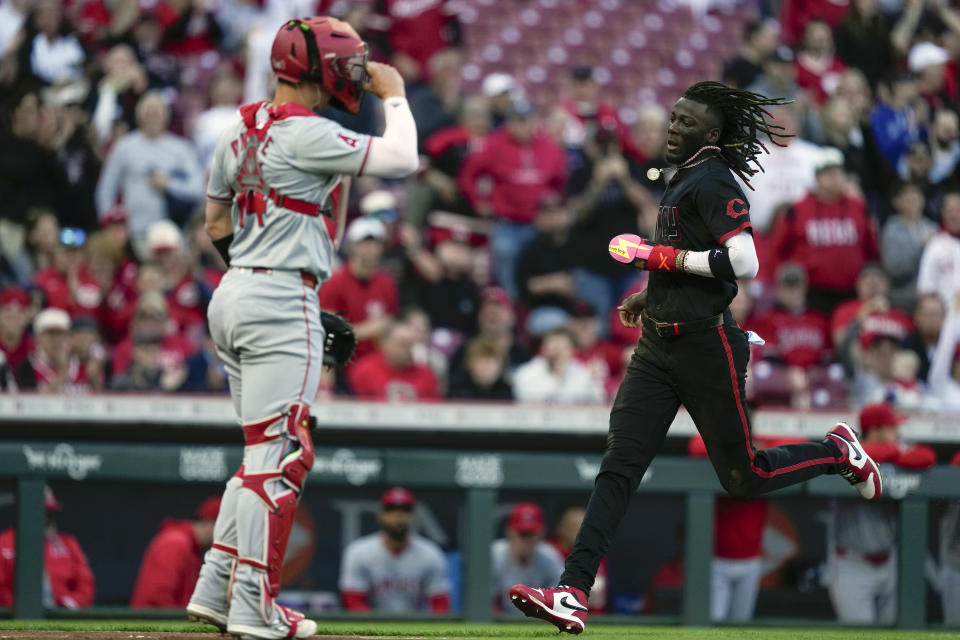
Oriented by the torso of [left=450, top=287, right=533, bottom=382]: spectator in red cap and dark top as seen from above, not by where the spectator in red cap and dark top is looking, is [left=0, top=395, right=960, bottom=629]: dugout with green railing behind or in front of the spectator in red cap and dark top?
in front

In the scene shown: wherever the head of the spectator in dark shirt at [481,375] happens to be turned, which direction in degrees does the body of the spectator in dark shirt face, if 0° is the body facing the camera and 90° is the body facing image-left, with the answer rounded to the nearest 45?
approximately 0°

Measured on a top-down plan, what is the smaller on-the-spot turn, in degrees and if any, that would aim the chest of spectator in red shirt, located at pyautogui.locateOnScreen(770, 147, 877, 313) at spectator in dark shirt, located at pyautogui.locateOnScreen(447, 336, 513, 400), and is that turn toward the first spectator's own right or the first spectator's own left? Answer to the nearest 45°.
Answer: approximately 45° to the first spectator's own right

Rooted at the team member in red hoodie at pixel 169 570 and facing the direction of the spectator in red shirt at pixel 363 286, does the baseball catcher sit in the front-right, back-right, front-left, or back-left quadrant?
back-right

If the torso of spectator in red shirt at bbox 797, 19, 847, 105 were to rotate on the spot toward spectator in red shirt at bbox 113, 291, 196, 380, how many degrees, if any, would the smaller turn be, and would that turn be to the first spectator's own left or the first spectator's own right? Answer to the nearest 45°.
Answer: approximately 45° to the first spectator's own right

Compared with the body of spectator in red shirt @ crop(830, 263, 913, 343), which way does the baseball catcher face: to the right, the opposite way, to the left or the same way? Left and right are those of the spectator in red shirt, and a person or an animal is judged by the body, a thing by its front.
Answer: the opposite way

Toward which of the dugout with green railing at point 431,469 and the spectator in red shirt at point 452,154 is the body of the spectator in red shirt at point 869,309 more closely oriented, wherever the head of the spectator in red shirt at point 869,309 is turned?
the dugout with green railing

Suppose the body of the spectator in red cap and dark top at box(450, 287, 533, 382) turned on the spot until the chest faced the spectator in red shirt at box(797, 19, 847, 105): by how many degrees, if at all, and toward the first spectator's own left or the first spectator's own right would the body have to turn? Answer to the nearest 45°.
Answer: approximately 135° to the first spectator's own left
